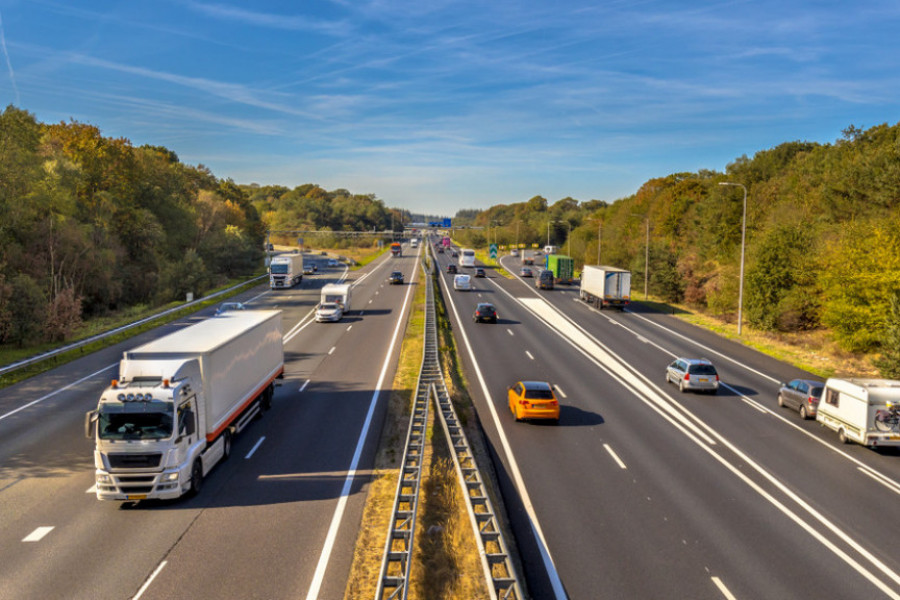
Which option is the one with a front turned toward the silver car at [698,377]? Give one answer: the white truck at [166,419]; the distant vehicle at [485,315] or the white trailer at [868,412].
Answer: the white trailer

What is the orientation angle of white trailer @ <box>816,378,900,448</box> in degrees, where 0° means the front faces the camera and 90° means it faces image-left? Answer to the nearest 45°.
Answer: approximately 135°

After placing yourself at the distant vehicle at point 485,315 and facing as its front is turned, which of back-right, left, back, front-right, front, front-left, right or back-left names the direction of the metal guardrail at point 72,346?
back-left

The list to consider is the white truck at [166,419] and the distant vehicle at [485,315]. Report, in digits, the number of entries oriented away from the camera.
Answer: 1

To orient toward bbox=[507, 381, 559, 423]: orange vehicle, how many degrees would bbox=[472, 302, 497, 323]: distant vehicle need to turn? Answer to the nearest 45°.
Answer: approximately 180°

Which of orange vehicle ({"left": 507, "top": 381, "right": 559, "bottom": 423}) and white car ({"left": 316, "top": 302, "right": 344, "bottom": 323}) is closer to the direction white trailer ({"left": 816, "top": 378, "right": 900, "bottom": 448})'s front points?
the white car

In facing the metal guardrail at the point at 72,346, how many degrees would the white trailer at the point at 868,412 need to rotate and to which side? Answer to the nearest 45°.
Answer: approximately 45° to its left

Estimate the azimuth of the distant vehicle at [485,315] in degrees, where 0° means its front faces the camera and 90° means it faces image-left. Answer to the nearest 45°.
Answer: approximately 180°

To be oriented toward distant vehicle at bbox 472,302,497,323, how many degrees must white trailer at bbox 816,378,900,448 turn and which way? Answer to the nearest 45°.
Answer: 0° — it already faces it

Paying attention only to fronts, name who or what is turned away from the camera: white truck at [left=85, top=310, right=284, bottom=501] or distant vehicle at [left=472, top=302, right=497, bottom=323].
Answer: the distant vehicle

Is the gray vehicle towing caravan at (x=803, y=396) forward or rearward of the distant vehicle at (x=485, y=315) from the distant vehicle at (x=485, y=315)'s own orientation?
rearward

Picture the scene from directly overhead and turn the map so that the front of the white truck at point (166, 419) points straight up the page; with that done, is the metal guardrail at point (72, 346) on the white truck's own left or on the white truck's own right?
on the white truck's own right

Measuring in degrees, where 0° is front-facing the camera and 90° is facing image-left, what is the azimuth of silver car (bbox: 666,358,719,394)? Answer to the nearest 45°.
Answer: approximately 135°
